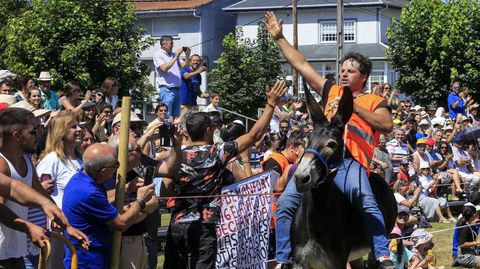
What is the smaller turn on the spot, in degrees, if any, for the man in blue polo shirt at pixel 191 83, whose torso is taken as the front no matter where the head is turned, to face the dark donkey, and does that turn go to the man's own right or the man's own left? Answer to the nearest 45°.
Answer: approximately 45° to the man's own right

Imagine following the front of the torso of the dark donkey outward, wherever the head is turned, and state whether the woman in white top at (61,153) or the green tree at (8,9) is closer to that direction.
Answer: the woman in white top

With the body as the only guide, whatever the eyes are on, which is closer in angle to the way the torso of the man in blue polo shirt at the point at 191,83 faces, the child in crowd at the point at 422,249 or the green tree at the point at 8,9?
the child in crowd

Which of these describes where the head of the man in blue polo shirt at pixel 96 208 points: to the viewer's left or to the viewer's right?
to the viewer's right

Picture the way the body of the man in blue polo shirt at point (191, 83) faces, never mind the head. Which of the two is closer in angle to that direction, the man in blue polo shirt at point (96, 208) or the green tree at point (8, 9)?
the man in blue polo shirt

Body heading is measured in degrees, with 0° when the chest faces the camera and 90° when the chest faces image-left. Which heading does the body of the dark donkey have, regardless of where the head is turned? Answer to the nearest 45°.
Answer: approximately 45°

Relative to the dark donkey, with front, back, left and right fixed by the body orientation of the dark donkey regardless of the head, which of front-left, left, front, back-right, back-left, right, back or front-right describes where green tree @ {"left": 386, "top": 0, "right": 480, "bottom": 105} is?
back-right

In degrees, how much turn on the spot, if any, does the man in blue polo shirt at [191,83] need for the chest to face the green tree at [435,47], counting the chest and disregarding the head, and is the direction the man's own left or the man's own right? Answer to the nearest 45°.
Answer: approximately 90° to the man's own left

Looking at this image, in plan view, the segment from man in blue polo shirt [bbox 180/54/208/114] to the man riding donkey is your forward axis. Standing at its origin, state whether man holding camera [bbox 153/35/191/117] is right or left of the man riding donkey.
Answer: right
